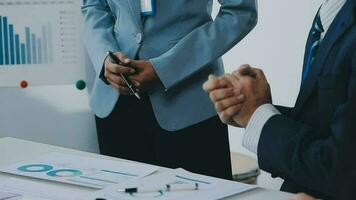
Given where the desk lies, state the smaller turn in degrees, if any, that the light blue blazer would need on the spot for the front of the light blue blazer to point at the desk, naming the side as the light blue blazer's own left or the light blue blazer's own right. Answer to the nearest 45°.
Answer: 0° — it already faces it

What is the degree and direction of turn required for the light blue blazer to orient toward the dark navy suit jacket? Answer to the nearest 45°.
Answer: approximately 45° to its left

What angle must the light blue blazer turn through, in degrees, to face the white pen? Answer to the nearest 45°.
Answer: approximately 45° to its left

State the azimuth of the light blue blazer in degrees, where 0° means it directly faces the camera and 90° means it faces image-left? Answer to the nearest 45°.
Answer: approximately 45°

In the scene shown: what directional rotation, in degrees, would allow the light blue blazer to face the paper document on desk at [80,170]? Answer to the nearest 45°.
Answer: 0° — it already faces it

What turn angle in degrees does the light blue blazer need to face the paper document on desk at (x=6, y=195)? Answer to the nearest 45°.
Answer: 0° — it already faces it
